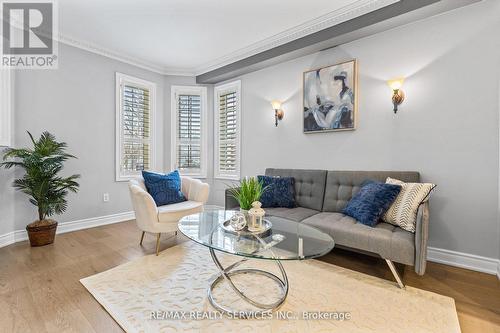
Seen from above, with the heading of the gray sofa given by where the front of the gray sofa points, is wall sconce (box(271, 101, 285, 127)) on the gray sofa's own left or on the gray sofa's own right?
on the gray sofa's own right

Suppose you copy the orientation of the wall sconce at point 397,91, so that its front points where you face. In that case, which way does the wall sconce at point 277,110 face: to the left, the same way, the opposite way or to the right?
the same way

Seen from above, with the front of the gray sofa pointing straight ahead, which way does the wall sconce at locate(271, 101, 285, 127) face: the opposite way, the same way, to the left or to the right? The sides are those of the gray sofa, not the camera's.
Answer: the same way

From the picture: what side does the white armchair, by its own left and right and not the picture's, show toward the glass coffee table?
front

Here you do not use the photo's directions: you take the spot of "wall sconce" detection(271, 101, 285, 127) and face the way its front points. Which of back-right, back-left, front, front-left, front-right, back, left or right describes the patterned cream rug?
front-left

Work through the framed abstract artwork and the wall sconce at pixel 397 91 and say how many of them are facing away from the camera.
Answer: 0

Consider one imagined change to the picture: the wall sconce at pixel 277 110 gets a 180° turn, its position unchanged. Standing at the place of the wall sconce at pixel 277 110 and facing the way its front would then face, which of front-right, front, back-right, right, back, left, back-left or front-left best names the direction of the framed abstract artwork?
right

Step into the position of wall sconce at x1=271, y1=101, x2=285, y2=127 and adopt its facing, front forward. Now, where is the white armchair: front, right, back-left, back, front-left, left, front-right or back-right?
front

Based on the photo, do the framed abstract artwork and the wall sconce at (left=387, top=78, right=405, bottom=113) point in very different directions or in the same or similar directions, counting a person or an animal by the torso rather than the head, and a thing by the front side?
same or similar directions

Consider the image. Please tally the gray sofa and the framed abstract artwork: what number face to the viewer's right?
0

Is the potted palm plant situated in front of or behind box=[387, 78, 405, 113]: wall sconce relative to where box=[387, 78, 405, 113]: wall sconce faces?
in front

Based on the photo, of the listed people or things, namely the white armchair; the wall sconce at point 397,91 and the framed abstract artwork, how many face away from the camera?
0

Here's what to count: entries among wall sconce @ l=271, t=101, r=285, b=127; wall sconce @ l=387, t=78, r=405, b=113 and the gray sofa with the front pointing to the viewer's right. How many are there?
0

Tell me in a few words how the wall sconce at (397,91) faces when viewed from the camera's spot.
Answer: facing the viewer and to the left of the viewer

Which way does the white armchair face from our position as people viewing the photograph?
facing the viewer and to the right of the viewer
